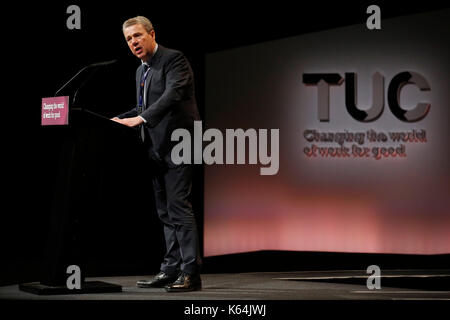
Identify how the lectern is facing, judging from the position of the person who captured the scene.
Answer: facing the viewer and to the left of the viewer

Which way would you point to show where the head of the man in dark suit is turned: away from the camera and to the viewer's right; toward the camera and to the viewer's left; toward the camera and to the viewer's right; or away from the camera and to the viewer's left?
toward the camera and to the viewer's left
